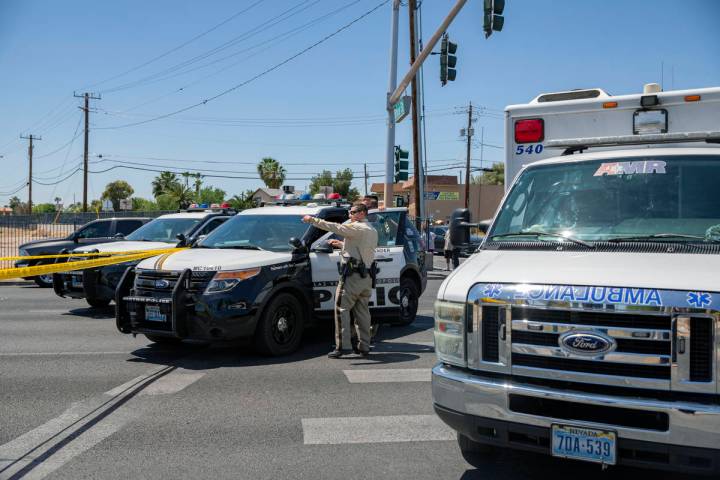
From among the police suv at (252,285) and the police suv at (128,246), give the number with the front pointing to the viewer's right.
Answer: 0

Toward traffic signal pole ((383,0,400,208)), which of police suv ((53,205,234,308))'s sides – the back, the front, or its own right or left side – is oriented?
back

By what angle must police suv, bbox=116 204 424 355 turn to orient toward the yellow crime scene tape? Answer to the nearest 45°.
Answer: approximately 90° to its right

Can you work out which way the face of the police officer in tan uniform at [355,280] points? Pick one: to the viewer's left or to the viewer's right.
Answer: to the viewer's left

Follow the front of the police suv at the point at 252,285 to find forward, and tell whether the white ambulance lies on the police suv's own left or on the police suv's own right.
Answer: on the police suv's own left

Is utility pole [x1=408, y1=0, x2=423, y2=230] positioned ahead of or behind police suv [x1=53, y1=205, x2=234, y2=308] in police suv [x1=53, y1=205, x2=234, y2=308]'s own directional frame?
behind

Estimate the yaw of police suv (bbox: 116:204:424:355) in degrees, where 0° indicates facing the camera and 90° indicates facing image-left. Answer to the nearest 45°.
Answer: approximately 45°

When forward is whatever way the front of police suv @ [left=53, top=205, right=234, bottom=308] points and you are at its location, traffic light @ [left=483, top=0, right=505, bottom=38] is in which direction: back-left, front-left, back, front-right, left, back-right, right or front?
back-left
